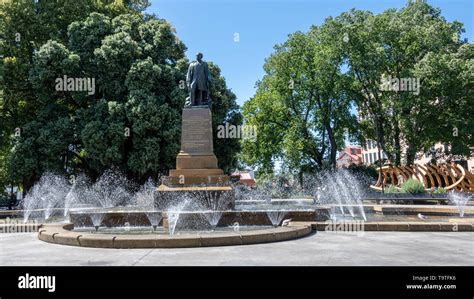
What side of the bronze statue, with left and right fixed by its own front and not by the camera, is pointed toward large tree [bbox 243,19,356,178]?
back

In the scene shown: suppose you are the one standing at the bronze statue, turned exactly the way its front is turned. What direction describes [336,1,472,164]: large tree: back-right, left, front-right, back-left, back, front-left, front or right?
back-left

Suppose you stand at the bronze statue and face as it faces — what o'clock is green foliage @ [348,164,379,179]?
The green foliage is roughly at 7 o'clock from the bronze statue.

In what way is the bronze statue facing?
toward the camera

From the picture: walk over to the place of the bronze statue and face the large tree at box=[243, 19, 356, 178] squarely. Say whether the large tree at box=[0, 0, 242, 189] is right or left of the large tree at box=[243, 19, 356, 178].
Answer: left

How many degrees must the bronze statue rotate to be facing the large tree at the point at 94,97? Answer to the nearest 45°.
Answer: approximately 135° to its right
